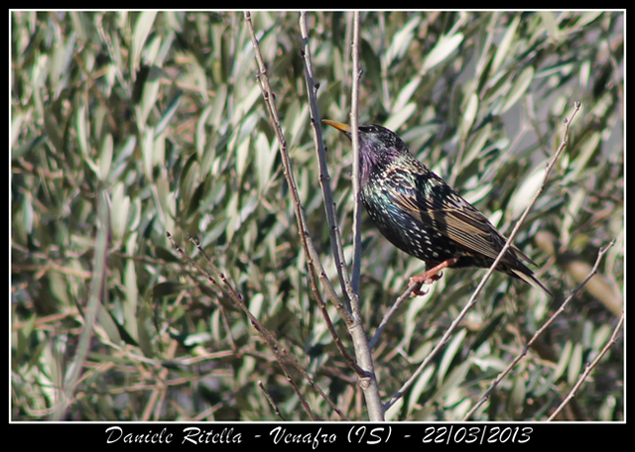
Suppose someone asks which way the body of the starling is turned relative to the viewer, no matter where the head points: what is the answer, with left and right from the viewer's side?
facing to the left of the viewer
